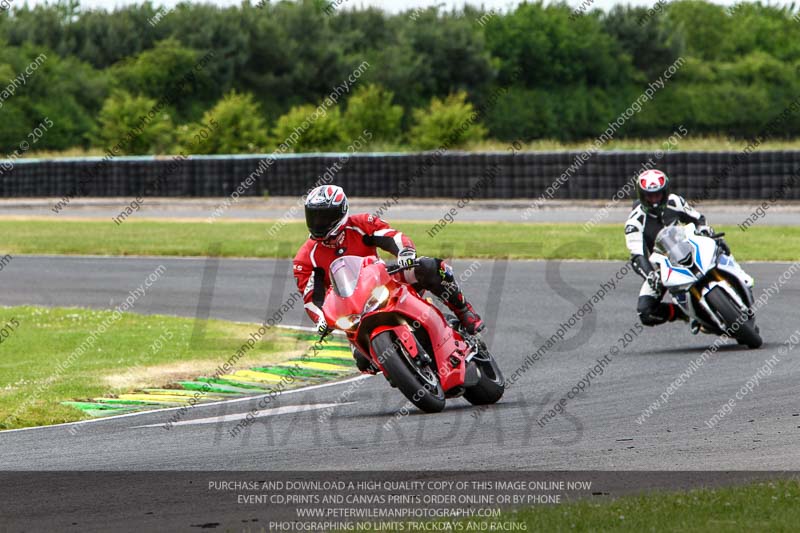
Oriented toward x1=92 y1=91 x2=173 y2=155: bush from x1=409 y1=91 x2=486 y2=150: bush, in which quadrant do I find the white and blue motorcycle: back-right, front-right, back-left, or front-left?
back-left

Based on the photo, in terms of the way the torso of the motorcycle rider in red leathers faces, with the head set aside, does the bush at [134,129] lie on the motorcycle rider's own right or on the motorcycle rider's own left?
on the motorcycle rider's own right

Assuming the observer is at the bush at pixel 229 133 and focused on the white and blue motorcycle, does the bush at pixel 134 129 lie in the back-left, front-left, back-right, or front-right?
back-right

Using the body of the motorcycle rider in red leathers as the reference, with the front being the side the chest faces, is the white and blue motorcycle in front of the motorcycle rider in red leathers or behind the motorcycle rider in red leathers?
behind

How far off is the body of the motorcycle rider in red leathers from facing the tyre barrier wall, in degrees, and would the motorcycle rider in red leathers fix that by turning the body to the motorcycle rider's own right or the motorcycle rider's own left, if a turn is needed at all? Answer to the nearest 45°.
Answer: approximately 135° to the motorcycle rider's own right

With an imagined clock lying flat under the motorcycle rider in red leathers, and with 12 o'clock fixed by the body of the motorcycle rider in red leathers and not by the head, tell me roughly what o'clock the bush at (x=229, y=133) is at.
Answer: The bush is roughly at 4 o'clock from the motorcycle rider in red leathers.

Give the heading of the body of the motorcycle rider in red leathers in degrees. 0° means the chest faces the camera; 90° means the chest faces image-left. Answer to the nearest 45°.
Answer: approximately 45°

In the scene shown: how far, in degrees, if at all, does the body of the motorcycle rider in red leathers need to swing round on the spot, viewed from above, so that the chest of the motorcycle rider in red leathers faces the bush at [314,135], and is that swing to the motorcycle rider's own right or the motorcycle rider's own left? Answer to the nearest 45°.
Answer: approximately 135° to the motorcycle rider's own right

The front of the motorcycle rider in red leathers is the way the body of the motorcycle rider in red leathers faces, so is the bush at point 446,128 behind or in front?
behind
